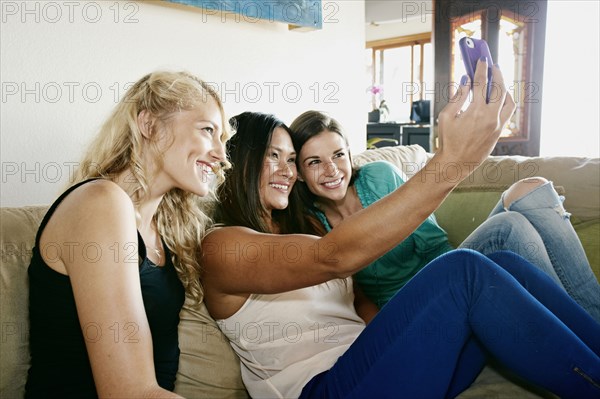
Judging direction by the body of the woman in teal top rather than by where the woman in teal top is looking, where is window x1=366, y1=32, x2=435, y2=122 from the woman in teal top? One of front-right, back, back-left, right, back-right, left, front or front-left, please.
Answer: back-left

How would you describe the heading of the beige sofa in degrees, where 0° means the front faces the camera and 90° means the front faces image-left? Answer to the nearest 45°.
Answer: approximately 0°

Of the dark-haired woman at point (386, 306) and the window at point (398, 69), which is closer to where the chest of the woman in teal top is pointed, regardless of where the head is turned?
the dark-haired woman

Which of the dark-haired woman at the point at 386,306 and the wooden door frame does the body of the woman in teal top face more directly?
the dark-haired woman

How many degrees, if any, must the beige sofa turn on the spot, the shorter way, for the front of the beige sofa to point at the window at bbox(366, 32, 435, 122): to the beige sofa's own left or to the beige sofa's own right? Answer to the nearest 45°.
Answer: approximately 180°

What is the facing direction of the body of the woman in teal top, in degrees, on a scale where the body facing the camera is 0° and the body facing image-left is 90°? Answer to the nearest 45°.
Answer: approximately 315°

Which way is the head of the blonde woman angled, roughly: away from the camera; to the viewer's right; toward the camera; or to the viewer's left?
to the viewer's right

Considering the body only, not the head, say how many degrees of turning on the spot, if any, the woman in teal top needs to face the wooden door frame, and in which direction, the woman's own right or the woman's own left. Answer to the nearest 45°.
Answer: approximately 135° to the woman's own left

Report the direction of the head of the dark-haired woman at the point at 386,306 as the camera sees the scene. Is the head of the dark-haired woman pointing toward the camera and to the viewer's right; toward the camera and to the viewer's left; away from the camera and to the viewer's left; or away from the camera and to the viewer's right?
toward the camera and to the viewer's right

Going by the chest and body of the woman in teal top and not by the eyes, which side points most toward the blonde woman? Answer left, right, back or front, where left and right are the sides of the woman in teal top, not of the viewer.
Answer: right
